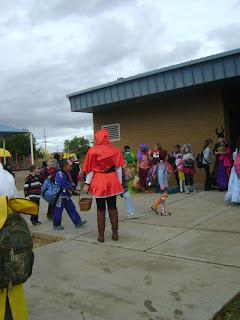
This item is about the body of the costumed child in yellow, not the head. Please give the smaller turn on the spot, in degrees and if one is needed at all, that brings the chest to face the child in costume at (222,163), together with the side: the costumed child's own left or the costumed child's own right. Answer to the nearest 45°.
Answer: approximately 45° to the costumed child's own right

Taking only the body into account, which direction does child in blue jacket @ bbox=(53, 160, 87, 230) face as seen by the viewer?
to the viewer's right

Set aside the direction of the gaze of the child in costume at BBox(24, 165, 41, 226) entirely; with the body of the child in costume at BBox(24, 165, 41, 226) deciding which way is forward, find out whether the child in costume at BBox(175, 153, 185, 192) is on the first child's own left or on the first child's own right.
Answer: on the first child's own left

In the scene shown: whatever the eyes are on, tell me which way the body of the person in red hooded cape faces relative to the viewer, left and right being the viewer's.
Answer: facing away from the viewer

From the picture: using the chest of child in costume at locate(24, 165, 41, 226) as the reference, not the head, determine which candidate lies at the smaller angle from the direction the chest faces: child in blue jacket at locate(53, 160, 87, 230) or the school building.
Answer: the child in blue jacket

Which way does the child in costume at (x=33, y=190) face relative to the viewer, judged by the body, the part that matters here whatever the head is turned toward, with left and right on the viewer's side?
facing the viewer and to the right of the viewer

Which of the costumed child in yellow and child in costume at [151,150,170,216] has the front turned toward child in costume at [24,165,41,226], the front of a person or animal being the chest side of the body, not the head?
the costumed child in yellow

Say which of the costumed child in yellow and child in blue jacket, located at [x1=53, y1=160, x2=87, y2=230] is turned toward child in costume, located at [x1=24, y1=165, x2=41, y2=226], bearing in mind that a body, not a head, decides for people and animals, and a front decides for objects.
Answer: the costumed child in yellow

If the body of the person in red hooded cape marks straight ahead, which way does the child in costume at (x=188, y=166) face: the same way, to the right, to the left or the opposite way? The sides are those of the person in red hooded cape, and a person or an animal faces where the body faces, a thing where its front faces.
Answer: the opposite way

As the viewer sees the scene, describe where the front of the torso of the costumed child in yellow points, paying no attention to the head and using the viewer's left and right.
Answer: facing away from the viewer
